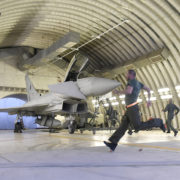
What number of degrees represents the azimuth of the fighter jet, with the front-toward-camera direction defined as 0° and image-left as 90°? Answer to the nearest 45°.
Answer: approximately 315°

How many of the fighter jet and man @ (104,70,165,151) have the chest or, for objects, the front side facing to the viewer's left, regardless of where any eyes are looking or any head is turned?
1

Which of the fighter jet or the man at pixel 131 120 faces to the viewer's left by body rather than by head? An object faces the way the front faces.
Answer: the man

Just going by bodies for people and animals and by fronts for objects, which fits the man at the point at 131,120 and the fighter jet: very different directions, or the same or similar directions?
very different directions

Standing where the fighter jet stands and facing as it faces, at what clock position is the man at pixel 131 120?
The man is roughly at 1 o'clock from the fighter jet.

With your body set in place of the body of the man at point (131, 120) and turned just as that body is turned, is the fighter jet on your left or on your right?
on your right

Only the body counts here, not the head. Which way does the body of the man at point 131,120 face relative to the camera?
to the viewer's left
